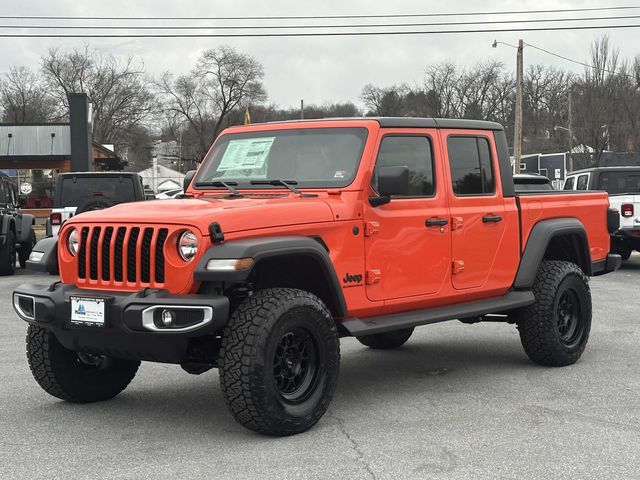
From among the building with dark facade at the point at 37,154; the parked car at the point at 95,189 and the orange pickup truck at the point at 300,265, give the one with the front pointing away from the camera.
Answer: the parked car

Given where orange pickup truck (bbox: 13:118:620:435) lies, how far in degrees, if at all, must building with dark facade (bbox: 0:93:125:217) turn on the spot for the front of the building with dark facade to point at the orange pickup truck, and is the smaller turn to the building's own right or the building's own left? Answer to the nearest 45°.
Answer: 0° — it already faces it

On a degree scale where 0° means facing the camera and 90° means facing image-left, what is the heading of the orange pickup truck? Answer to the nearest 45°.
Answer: approximately 45°

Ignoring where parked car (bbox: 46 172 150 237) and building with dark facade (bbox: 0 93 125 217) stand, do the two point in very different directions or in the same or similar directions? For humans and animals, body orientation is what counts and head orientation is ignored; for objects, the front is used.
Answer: very different directions

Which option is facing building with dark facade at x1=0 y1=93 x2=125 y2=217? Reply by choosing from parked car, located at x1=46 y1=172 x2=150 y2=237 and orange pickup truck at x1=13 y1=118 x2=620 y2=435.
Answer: the parked car

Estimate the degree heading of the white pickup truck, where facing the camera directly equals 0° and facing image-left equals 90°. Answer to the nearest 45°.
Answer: approximately 135°

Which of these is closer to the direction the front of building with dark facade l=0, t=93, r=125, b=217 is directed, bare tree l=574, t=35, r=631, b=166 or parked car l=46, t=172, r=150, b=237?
the parked car

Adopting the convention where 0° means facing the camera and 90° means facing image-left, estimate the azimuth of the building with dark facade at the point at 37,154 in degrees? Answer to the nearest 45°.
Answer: approximately 0°

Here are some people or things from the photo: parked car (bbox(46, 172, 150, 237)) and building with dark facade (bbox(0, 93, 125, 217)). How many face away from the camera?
1

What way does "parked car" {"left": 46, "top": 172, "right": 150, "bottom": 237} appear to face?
away from the camera
